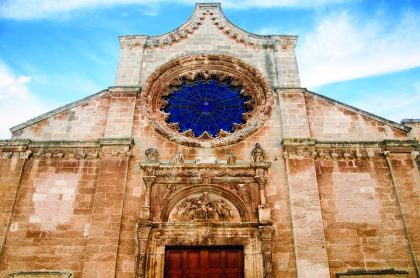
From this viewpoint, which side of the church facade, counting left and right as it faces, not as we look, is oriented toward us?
front
